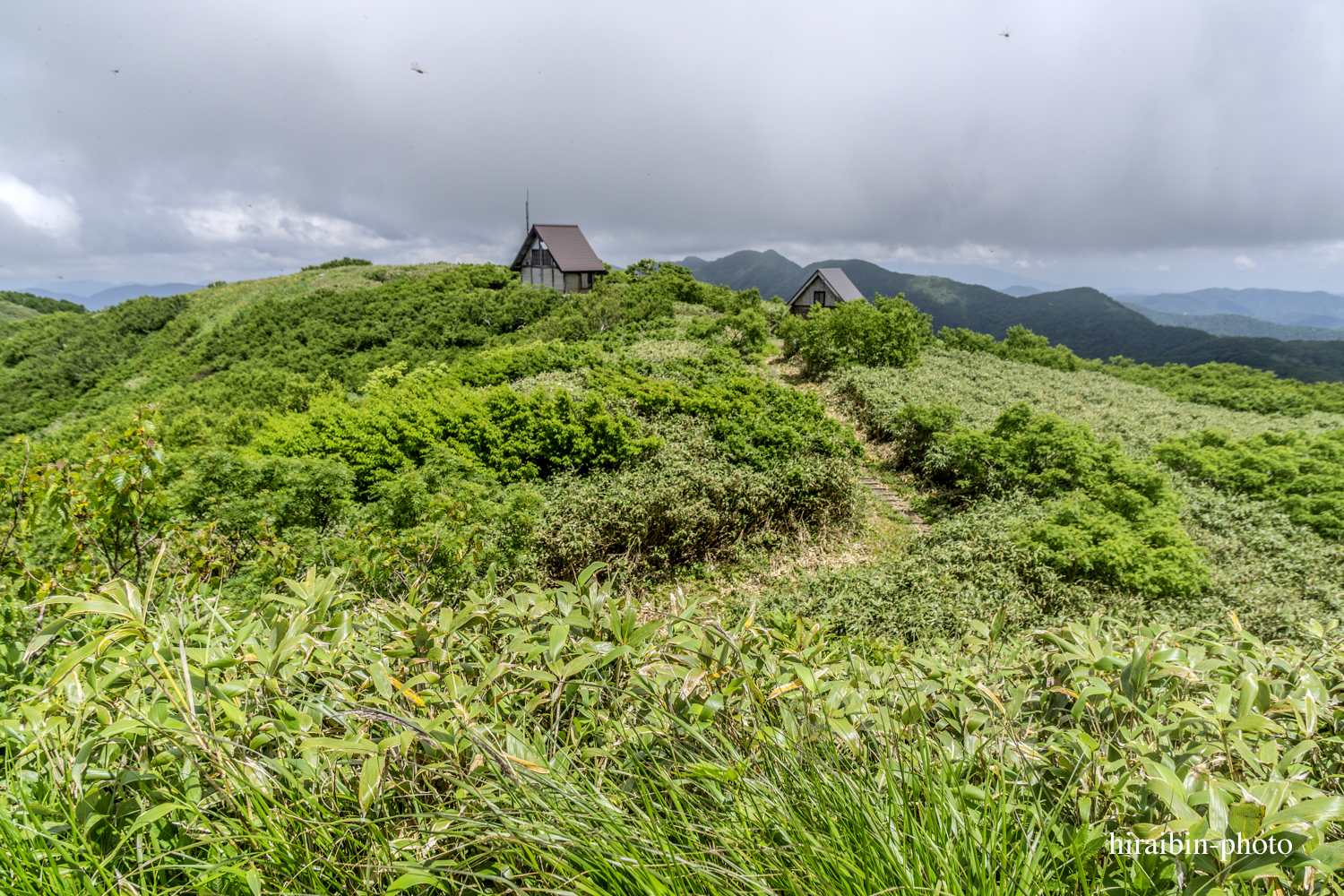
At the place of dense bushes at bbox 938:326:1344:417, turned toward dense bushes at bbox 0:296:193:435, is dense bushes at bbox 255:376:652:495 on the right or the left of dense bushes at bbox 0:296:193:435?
left

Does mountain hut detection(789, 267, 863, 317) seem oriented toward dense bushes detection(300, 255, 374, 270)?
no

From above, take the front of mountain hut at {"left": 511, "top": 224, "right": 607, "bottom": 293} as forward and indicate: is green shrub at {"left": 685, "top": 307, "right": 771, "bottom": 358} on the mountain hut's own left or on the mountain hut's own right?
on the mountain hut's own left

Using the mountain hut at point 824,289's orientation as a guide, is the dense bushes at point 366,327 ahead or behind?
ahead

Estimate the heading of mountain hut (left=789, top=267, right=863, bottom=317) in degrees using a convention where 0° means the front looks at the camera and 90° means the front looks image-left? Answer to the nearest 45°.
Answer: approximately 45°

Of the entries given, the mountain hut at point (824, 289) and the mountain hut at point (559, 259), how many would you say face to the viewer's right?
0

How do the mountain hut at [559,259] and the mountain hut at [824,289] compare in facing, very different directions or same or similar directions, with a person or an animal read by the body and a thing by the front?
same or similar directions

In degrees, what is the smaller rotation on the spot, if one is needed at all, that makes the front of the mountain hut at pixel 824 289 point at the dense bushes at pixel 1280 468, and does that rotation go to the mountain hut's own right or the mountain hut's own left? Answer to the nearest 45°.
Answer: approximately 45° to the mountain hut's own left

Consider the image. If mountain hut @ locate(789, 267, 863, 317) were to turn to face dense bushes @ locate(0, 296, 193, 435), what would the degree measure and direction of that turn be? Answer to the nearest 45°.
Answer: approximately 45° to its right

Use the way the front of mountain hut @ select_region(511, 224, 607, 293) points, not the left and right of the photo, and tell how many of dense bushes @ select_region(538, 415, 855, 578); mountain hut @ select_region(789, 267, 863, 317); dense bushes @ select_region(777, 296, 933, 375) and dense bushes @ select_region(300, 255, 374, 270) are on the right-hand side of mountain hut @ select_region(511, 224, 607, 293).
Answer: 1

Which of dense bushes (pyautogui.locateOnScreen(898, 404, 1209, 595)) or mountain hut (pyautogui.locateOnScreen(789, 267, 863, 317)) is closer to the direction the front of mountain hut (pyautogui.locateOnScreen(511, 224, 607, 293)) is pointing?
the dense bushes

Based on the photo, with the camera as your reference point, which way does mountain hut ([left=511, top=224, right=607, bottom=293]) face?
facing the viewer and to the left of the viewer

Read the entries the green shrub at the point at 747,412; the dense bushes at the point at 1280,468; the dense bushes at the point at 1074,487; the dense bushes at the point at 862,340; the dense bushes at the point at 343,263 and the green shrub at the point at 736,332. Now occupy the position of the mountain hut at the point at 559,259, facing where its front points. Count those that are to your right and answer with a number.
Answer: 1

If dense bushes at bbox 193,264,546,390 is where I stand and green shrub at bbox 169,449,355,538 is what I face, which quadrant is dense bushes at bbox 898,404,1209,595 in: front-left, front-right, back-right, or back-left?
front-left

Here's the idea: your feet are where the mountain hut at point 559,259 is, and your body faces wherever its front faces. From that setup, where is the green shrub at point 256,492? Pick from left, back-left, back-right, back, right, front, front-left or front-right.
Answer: front-left
